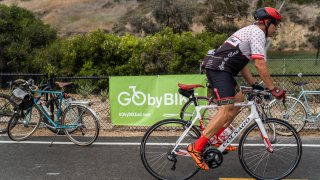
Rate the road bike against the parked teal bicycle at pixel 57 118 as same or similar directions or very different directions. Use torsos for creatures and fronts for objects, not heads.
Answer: very different directions

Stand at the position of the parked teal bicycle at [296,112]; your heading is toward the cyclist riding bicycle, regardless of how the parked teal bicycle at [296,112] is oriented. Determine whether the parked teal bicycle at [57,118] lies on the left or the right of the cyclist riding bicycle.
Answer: right

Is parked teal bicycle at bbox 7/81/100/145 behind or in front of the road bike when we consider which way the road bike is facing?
behind

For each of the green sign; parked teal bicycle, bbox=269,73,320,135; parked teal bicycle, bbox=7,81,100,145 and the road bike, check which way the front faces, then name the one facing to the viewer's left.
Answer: parked teal bicycle, bbox=7,81,100,145

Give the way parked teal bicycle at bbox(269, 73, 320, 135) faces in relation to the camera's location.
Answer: facing to the right of the viewer

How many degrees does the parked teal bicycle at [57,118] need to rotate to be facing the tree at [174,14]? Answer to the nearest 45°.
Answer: approximately 90° to its right

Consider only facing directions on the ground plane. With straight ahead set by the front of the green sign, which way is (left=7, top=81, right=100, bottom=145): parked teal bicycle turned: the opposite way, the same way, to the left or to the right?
to the right

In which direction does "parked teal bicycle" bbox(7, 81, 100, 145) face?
to the viewer's left

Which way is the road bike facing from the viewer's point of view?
to the viewer's right

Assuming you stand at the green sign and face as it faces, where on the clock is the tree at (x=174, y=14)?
The tree is roughly at 6 o'clock from the green sign.

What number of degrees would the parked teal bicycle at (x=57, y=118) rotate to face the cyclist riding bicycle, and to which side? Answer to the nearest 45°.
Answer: approximately 135° to its left

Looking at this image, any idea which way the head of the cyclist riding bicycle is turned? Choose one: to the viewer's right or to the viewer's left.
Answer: to the viewer's right
